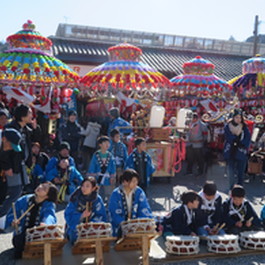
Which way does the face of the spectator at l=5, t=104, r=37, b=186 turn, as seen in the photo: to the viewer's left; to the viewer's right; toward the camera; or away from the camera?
to the viewer's right

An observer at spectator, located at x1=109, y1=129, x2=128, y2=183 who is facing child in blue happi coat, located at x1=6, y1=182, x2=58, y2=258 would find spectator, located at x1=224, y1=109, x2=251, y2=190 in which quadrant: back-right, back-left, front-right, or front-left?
back-left

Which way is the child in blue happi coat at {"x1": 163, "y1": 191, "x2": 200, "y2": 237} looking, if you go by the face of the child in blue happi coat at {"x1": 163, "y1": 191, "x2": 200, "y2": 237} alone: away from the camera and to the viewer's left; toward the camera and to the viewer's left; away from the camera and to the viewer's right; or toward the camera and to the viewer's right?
toward the camera and to the viewer's right

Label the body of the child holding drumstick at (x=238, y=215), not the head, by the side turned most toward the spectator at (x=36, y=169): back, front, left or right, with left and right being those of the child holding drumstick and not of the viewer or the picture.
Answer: right

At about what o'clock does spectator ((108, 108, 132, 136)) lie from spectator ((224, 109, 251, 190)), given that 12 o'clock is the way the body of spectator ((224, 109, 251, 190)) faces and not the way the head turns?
spectator ((108, 108, 132, 136)) is roughly at 3 o'clock from spectator ((224, 109, 251, 190)).

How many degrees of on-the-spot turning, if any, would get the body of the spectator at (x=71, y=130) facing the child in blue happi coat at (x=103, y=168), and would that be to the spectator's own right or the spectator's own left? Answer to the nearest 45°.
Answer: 0° — they already face them

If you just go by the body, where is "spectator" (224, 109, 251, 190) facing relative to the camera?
toward the camera

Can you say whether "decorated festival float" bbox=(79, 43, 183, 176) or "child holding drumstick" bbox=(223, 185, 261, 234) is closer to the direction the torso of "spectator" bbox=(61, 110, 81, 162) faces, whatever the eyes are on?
the child holding drumstick

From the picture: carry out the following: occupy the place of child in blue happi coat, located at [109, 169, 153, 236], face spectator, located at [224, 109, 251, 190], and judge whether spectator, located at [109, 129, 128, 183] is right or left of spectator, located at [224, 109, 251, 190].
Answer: left

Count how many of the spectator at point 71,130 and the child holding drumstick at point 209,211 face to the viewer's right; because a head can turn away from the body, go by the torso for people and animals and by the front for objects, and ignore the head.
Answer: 0

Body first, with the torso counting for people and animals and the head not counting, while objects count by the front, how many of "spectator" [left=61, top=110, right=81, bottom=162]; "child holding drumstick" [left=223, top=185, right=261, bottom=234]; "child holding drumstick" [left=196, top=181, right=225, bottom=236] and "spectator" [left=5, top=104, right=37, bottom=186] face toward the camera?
3

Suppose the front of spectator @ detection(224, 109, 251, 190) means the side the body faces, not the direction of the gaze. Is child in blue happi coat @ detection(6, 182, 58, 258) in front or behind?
in front

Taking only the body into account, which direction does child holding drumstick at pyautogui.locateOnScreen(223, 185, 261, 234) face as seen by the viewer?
toward the camera

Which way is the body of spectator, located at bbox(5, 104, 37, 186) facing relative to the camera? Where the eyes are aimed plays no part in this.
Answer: to the viewer's right

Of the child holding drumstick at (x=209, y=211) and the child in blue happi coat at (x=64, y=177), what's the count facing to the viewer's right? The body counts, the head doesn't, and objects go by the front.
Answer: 0

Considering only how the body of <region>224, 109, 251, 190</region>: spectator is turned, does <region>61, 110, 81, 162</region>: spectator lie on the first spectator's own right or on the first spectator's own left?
on the first spectator's own right

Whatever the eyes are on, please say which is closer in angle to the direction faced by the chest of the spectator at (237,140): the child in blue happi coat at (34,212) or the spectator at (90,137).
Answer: the child in blue happi coat

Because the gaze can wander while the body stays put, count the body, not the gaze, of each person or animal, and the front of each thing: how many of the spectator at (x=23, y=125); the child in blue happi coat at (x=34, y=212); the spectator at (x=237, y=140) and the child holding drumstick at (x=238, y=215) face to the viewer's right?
1

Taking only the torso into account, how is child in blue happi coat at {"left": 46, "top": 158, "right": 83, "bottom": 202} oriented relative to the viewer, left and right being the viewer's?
facing the viewer

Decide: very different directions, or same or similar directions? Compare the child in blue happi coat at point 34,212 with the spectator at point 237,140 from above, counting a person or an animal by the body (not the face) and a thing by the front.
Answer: same or similar directions
